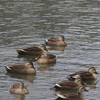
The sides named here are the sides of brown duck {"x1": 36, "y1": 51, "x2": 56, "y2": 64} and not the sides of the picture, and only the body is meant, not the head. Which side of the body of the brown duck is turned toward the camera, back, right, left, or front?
left

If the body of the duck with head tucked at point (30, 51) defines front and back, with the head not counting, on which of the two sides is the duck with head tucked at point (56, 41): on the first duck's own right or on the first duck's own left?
on the first duck's own left

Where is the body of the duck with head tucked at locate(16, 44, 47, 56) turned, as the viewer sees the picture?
to the viewer's right

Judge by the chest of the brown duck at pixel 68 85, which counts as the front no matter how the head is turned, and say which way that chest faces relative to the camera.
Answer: to the viewer's right
